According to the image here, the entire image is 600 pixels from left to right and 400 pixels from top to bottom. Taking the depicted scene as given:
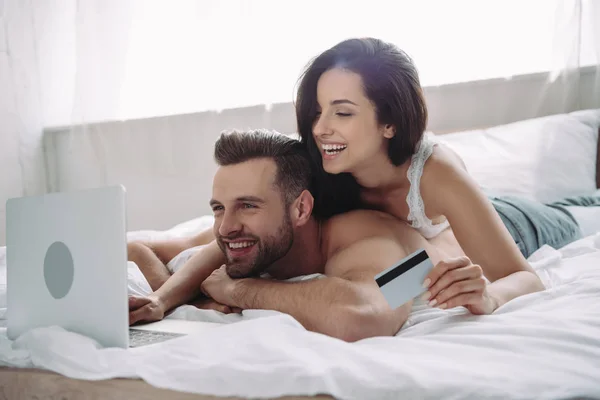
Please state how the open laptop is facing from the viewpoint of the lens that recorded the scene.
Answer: facing away from the viewer and to the right of the viewer

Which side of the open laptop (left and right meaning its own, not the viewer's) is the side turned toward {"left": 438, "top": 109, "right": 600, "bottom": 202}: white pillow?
front
